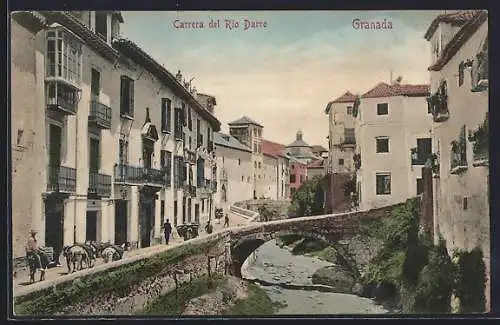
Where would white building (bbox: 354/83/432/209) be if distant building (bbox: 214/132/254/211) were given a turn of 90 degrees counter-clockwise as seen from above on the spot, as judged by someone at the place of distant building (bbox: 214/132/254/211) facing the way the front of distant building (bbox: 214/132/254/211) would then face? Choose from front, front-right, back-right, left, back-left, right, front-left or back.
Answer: front-right

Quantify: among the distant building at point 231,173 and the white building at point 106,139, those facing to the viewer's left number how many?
0

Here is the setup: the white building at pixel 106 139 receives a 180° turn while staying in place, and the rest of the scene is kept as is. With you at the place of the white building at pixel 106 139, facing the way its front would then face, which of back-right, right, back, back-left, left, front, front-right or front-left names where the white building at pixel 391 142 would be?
back-right

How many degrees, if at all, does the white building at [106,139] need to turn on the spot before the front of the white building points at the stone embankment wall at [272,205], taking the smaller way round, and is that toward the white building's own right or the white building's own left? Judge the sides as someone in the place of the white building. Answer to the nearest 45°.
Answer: approximately 45° to the white building's own left

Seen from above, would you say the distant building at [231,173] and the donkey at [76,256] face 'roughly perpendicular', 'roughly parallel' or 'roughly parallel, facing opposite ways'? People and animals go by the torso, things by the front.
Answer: roughly perpendicular

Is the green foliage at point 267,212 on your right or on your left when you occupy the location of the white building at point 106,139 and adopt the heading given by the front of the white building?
on your left

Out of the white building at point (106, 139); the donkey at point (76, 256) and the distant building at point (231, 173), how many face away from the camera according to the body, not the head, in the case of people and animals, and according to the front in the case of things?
0

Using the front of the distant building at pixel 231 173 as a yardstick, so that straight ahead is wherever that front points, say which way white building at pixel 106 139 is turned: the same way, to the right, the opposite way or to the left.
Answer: the same way

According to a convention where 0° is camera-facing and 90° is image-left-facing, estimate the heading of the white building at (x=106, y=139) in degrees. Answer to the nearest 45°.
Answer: approximately 315°

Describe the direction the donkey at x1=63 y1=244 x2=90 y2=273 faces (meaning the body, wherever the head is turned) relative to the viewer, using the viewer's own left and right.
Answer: facing the viewer and to the left of the viewer

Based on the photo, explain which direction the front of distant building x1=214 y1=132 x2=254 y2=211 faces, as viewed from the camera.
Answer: facing the viewer and to the right of the viewer
